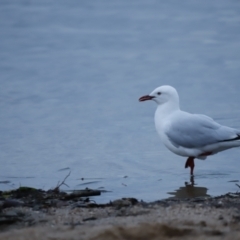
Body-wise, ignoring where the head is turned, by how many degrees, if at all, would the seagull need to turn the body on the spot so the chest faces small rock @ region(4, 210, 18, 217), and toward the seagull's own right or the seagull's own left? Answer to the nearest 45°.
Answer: approximately 45° to the seagull's own left

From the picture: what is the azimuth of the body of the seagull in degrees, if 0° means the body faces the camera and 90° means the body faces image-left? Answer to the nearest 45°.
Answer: approximately 90°
